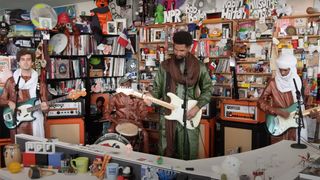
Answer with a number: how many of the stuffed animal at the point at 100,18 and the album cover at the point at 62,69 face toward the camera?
2

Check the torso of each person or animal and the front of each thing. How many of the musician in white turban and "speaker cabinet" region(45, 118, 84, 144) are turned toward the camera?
2

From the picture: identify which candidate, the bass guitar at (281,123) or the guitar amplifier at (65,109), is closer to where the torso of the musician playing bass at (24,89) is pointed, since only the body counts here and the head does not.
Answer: the bass guitar

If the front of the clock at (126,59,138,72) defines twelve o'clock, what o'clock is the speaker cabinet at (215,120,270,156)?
The speaker cabinet is roughly at 11 o'clock from the clock.

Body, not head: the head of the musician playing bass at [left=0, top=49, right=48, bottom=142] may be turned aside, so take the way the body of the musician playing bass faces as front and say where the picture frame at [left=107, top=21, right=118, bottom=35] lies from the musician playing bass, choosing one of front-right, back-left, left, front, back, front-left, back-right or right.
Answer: back-left

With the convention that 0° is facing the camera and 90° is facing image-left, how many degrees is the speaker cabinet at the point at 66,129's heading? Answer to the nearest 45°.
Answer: approximately 0°

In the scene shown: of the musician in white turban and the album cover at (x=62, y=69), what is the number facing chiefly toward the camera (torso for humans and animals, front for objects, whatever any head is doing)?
2

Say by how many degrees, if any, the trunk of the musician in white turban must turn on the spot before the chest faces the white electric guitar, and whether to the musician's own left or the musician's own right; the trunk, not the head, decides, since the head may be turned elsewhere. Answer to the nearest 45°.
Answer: approximately 45° to the musician's own right

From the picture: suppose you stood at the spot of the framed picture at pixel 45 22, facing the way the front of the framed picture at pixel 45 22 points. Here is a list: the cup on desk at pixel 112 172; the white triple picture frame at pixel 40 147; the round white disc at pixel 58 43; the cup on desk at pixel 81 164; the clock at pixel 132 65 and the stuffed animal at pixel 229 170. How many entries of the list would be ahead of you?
4

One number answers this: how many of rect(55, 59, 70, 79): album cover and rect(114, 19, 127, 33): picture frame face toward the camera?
2
